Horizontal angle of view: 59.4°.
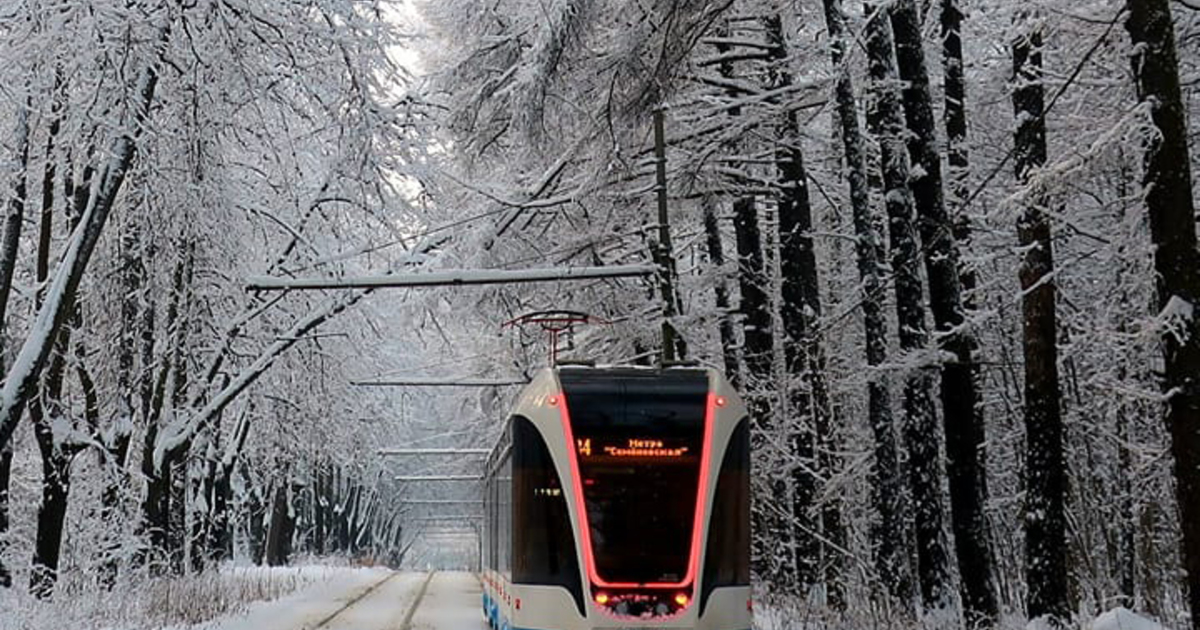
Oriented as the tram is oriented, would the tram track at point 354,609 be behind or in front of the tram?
in front
